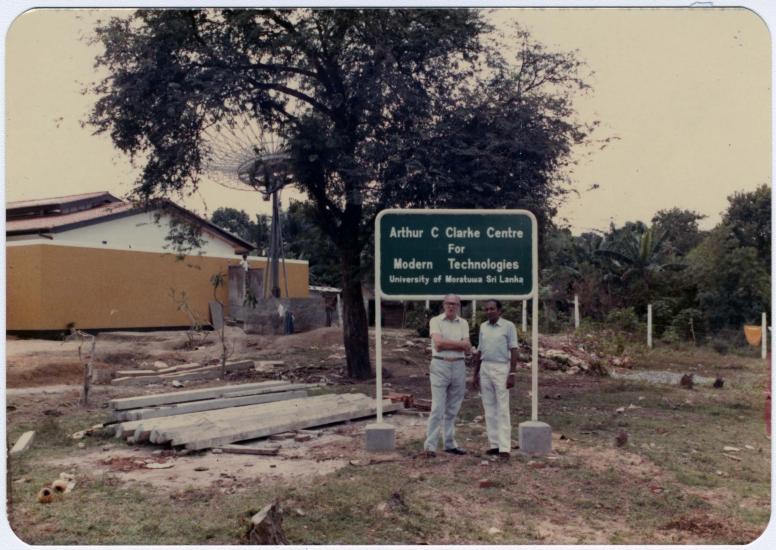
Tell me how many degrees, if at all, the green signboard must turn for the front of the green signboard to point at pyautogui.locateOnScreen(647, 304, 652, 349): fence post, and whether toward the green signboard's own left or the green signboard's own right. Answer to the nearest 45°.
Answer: approximately 135° to the green signboard's own left

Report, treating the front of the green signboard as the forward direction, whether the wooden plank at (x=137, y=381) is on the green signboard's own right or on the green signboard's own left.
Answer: on the green signboard's own right

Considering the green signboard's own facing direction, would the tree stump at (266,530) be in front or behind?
in front

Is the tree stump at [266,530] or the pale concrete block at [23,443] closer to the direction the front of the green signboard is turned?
the tree stump

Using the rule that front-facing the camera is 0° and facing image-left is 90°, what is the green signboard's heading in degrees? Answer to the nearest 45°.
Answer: approximately 0°

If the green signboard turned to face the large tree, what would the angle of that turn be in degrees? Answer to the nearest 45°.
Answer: approximately 135° to its right

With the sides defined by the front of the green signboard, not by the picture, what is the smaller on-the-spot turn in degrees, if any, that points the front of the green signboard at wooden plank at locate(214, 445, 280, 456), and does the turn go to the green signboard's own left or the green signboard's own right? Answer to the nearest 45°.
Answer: approximately 90° to the green signboard's own right

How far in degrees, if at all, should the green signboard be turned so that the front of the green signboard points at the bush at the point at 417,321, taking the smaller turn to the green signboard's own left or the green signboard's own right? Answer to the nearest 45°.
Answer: approximately 180°

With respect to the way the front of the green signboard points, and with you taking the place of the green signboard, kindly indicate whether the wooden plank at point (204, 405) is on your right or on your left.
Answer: on your right

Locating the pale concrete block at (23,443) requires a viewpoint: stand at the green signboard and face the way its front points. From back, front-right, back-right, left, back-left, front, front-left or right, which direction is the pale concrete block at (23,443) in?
right

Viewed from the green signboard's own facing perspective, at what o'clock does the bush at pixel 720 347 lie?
The bush is roughly at 8 o'clock from the green signboard.

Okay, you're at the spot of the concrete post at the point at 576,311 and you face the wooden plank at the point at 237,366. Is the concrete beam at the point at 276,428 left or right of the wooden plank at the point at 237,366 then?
left

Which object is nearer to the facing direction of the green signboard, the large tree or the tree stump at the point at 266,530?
the tree stump

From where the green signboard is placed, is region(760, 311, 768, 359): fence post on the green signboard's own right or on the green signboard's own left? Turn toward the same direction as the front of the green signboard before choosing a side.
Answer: on the green signboard's own left
